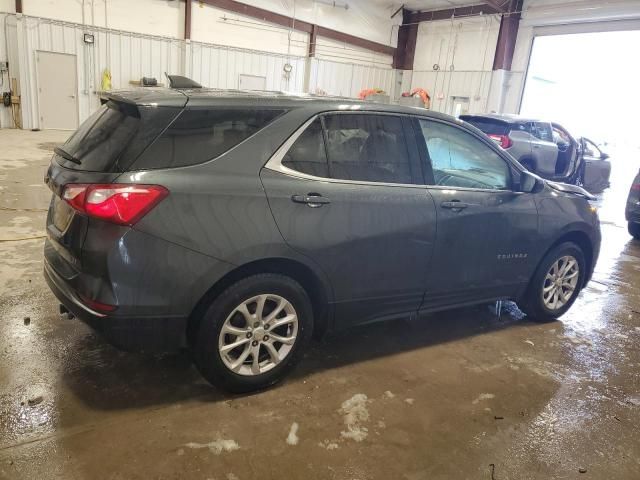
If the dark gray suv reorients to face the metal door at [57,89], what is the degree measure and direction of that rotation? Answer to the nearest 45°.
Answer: approximately 90° to its left

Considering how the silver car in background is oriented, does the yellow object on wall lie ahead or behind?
behind

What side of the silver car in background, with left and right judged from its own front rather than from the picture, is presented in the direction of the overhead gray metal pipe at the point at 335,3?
left

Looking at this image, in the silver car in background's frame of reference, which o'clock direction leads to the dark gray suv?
The dark gray suv is roughly at 5 o'clock from the silver car in background.

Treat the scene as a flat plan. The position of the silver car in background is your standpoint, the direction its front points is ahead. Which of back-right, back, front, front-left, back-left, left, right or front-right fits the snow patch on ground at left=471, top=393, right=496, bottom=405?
back-right

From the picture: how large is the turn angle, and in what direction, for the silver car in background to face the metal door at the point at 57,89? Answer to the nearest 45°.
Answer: approximately 135° to its left

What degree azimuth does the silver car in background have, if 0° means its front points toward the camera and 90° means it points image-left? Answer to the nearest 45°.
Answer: approximately 225°

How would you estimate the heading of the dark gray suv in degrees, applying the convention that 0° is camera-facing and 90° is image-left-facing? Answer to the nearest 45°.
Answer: approximately 225°

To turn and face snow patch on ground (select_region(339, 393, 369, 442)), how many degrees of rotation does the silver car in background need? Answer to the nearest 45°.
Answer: approximately 135° to its right
